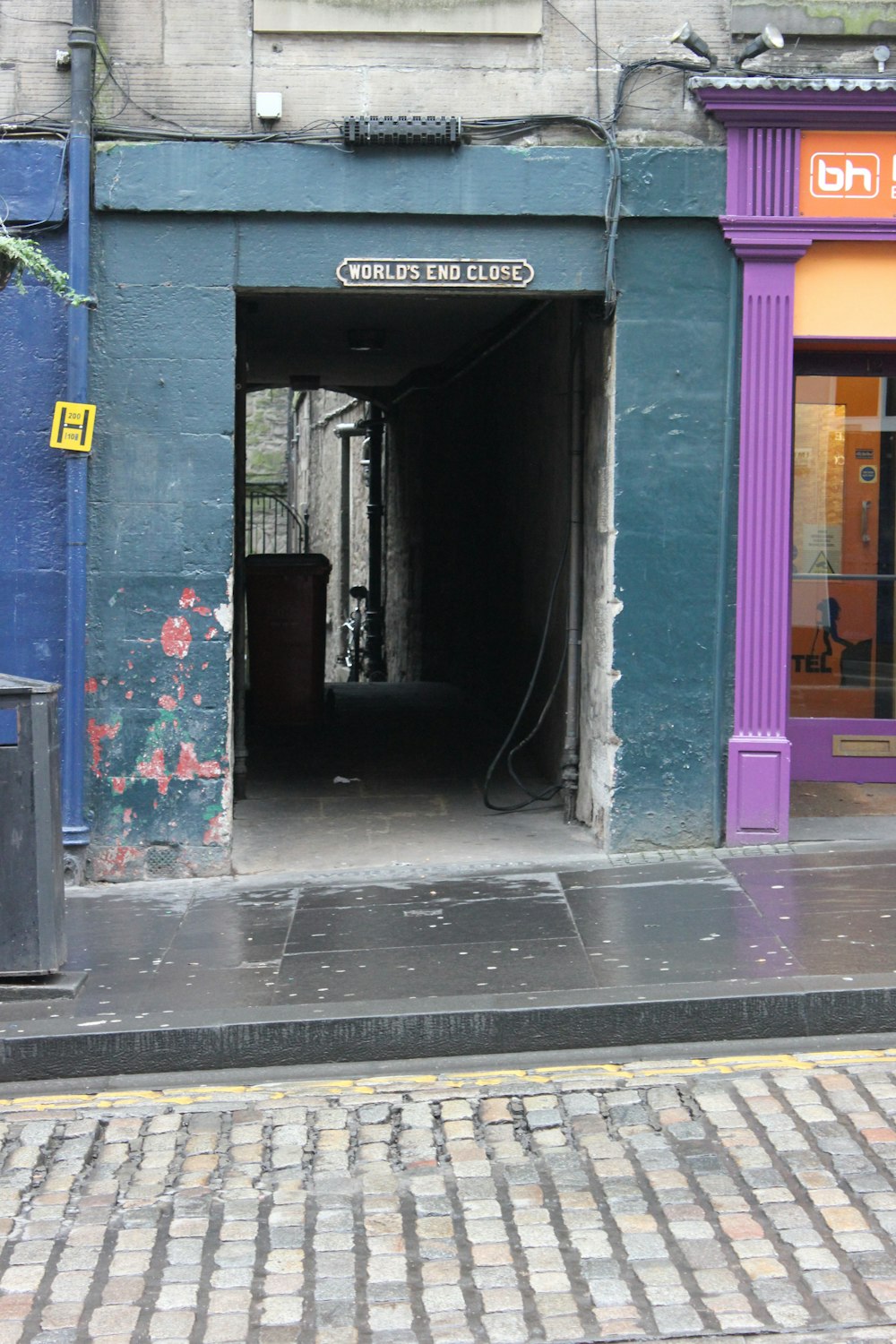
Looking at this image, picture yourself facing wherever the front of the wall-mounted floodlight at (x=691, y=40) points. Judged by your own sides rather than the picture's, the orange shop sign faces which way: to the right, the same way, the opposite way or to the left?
to the left

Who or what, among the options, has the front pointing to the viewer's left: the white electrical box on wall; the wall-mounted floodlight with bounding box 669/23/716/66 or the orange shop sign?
the wall-mounted floodlight

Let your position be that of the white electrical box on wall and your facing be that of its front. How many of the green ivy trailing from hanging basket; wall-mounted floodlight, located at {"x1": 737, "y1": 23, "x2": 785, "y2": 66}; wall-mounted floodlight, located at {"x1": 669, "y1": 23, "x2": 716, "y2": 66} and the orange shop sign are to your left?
3

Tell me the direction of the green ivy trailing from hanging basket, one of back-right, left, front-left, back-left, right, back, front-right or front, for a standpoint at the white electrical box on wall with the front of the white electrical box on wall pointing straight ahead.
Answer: front-right

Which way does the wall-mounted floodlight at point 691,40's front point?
to the viewer's left

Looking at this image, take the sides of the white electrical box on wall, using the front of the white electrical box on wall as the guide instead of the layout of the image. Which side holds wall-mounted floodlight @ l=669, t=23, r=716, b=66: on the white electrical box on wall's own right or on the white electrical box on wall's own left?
on the white electrical box on wall's own left

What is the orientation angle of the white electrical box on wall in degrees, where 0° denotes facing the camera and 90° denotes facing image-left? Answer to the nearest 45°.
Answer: approximately 0°

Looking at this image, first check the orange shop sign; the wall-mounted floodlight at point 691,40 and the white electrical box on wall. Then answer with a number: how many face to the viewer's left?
1

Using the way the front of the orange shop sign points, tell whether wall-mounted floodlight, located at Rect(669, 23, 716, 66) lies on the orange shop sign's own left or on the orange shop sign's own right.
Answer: on the orange shop sign's own right

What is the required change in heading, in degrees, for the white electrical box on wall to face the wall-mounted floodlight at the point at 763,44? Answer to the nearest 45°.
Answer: approximately 90° to its left

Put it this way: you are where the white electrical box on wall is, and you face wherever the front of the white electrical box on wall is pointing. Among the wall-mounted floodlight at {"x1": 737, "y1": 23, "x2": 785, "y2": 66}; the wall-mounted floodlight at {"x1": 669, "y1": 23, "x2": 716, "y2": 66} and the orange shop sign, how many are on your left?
3
